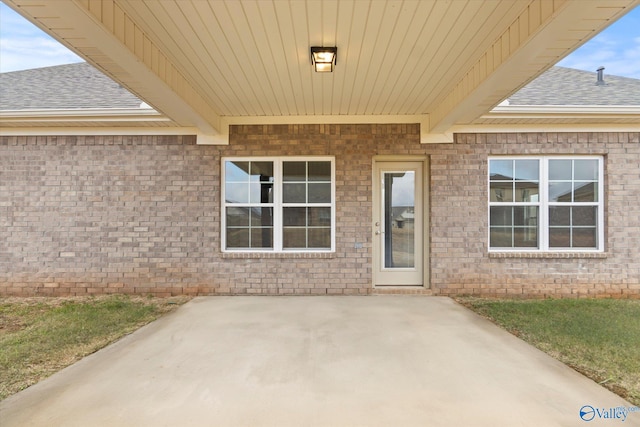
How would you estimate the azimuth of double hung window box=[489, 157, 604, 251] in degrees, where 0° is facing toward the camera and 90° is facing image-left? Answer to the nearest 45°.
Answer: approximately 0°

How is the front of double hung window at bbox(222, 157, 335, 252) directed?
toward the camera

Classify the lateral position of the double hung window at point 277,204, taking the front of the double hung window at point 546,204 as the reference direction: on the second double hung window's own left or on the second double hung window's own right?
on the second double hung window's own right

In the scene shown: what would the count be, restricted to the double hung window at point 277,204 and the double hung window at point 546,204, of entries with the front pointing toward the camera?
2

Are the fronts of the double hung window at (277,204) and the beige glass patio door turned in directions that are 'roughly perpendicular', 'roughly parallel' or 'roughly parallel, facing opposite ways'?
roughly parallel

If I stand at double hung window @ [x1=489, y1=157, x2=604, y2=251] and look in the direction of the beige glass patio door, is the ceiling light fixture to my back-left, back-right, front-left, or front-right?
front-left

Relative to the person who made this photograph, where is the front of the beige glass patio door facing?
facing the viewer

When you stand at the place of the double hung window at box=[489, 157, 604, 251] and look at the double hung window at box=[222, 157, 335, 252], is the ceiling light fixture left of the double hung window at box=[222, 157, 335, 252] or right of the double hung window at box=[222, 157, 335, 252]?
left

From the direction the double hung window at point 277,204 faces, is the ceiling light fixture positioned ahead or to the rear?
ahead

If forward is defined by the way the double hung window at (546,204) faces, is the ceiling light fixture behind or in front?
in front

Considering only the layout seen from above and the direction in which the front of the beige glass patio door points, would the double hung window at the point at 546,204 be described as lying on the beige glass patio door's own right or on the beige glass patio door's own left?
on the beige glass patio door's own left

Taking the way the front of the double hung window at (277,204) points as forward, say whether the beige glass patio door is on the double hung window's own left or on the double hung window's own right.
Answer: on the double hung window's own left

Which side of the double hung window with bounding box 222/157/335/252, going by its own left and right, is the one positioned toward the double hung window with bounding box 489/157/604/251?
left
